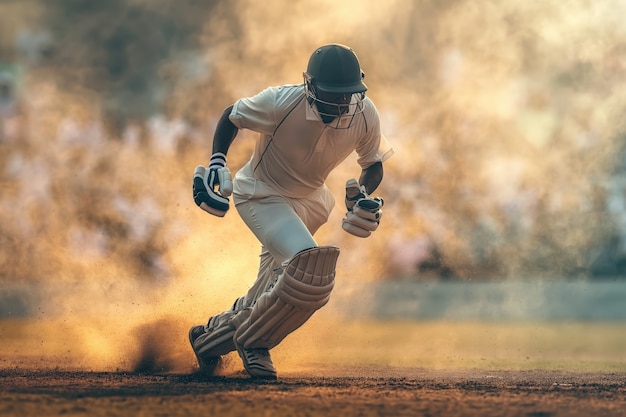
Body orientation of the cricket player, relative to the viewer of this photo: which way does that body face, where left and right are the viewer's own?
facing the viewer and to the right of the viewer
